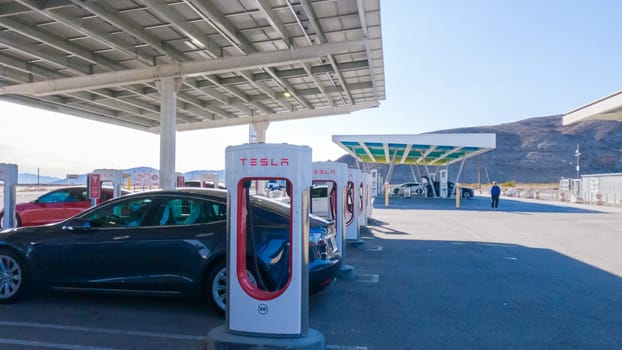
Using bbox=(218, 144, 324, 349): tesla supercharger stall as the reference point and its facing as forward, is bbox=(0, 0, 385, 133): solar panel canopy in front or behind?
behind

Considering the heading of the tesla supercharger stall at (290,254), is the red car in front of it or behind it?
behind

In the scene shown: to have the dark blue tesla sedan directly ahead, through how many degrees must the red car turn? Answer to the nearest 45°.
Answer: approximately 90° to its left

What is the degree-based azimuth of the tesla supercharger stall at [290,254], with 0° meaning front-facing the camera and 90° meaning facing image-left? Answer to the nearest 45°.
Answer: approximately 0°

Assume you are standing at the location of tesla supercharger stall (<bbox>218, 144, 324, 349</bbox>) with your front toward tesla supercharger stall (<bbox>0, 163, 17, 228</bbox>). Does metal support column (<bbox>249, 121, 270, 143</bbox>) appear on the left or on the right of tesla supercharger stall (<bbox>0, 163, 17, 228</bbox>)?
right

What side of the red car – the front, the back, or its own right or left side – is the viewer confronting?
left

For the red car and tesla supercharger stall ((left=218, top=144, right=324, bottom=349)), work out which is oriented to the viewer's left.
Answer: the red car
